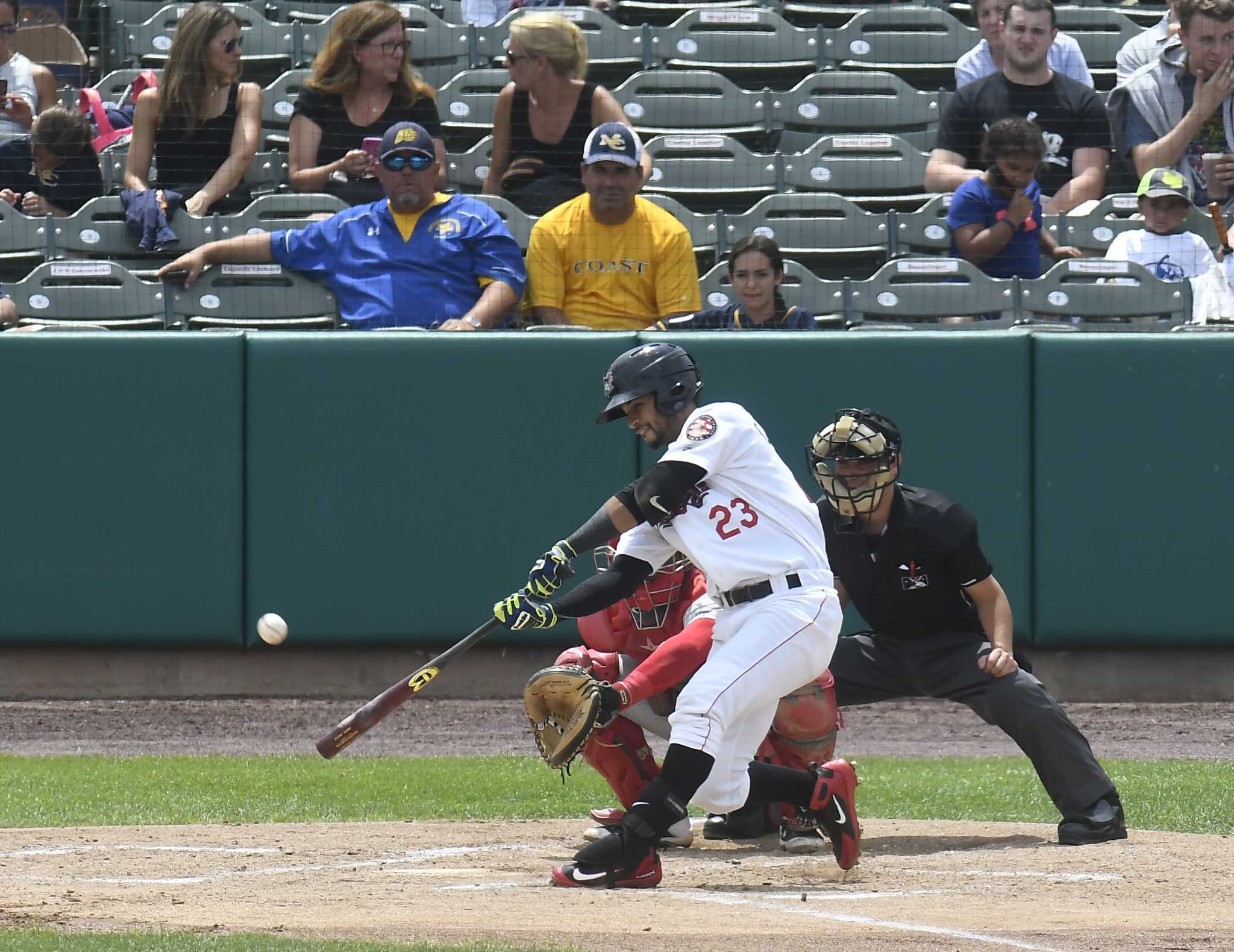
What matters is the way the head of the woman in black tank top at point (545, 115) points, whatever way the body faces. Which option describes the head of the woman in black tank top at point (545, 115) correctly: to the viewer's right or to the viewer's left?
to the viewer's left

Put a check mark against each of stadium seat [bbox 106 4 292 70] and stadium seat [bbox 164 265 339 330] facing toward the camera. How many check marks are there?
2

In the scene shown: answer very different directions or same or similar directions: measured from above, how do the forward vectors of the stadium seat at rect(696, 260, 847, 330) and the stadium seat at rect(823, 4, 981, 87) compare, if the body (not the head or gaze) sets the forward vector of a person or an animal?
same or similar directions

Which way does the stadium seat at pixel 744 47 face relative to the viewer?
toward the camera

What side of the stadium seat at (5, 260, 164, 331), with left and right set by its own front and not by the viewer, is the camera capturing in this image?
front

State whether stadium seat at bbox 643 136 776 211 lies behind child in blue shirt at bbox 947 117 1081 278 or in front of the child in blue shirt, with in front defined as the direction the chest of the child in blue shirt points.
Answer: behind

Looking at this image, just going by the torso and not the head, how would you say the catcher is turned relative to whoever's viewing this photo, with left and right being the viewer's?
facing the viewer and to the left of the viewer

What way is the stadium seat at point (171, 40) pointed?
toward the camera

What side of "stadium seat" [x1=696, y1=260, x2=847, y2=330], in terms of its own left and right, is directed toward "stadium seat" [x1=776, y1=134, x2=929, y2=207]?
back

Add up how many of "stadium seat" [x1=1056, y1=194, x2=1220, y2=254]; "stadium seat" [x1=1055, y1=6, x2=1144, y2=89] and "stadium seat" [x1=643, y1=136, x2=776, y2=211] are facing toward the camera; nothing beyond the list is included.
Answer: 3

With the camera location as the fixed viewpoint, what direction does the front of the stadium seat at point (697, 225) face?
facing the viewer

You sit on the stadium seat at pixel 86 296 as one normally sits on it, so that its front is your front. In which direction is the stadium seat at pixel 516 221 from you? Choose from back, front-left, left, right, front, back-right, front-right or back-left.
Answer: left
